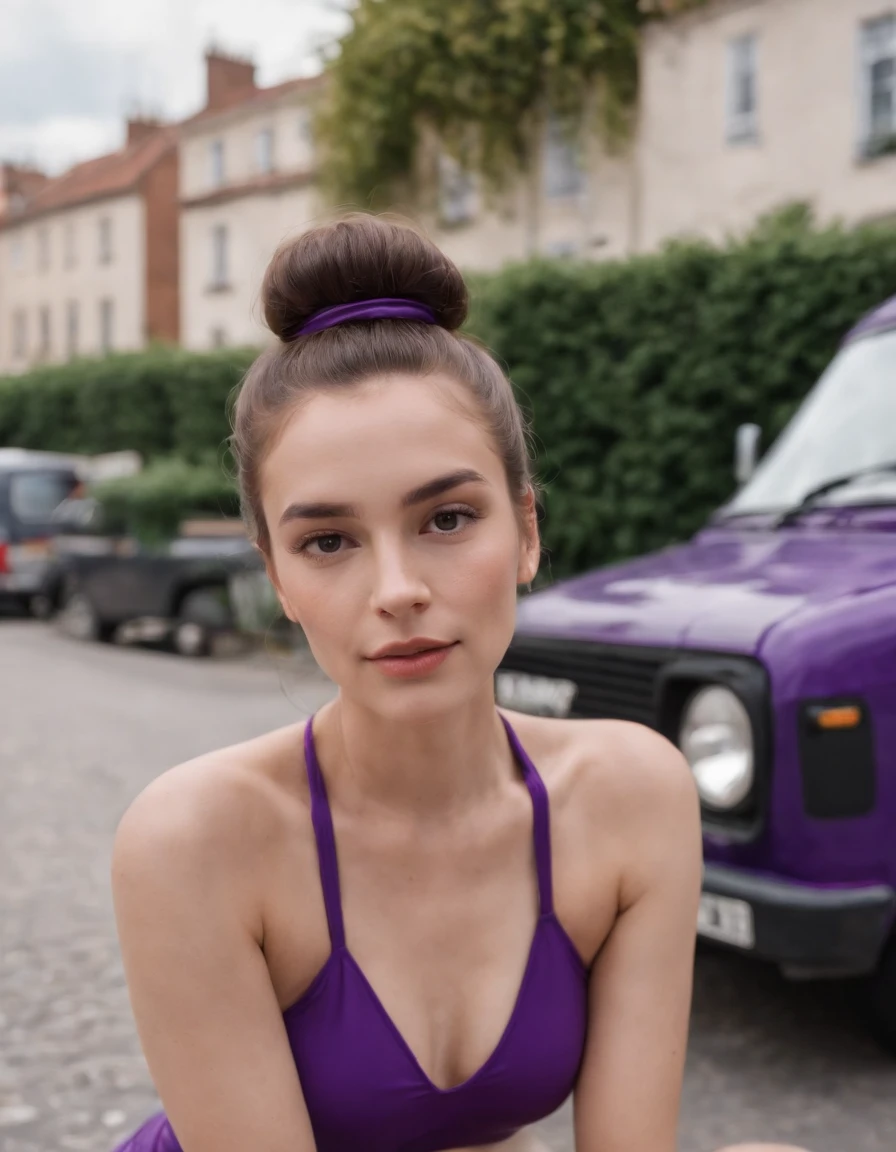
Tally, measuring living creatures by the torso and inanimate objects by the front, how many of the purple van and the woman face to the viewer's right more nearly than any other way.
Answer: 0

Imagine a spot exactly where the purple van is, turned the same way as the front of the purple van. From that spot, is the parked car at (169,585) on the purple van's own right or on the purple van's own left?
on the purple van's own right

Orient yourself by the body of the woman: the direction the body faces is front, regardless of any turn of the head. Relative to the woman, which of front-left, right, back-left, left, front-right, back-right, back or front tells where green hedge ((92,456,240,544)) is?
back

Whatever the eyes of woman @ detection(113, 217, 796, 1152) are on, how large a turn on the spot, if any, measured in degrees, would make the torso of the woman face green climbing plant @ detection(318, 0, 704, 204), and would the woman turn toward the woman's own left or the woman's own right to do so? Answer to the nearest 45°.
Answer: approximately 180°

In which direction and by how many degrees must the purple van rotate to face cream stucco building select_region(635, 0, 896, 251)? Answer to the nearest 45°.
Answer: approximately 135° to its right

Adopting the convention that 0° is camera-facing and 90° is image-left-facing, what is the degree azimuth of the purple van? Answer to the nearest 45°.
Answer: approximately 45°

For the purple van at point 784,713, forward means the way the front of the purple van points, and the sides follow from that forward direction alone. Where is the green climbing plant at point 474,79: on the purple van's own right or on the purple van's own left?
on the purple van's own right

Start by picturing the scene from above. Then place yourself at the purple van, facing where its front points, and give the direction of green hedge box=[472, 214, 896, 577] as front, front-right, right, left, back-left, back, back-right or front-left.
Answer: back-right

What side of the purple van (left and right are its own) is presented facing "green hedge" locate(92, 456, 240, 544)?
right

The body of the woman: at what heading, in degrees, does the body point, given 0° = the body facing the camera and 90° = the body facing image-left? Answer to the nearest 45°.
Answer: approximately 0°
